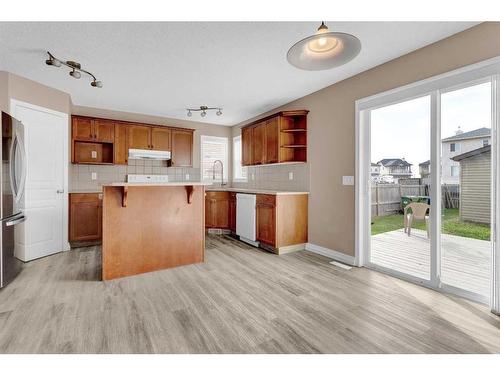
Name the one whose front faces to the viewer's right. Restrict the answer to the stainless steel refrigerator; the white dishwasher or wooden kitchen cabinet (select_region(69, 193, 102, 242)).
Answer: the stainless steel refrigerator

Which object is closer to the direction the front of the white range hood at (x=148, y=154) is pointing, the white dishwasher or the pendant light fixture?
the pendant light fixture

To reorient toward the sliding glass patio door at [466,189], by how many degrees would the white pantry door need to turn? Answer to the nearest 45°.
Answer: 0° — it already faces it

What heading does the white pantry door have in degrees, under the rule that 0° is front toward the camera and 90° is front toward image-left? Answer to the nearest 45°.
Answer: approximately 315°

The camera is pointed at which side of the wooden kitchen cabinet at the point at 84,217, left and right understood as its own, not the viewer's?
front

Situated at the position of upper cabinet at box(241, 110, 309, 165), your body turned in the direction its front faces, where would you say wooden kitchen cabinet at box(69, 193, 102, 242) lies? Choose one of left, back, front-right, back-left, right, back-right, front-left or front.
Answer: front-right

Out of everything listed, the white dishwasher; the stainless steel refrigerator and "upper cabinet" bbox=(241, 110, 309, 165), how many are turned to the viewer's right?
1

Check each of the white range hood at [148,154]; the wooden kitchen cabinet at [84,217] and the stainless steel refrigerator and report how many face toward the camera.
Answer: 2

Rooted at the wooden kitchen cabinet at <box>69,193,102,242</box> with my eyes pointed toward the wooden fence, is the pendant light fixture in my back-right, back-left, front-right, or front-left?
front-right

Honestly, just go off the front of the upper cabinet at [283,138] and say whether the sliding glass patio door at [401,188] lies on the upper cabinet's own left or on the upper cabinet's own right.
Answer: on the upper cabinet's own left

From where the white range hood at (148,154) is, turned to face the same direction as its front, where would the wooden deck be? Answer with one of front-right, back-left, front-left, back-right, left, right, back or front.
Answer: front-left

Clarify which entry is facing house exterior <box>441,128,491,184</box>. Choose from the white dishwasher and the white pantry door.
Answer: the white pantry door

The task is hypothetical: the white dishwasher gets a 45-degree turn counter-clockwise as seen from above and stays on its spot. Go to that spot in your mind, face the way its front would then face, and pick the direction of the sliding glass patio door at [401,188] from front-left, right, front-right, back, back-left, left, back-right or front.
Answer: front-left
